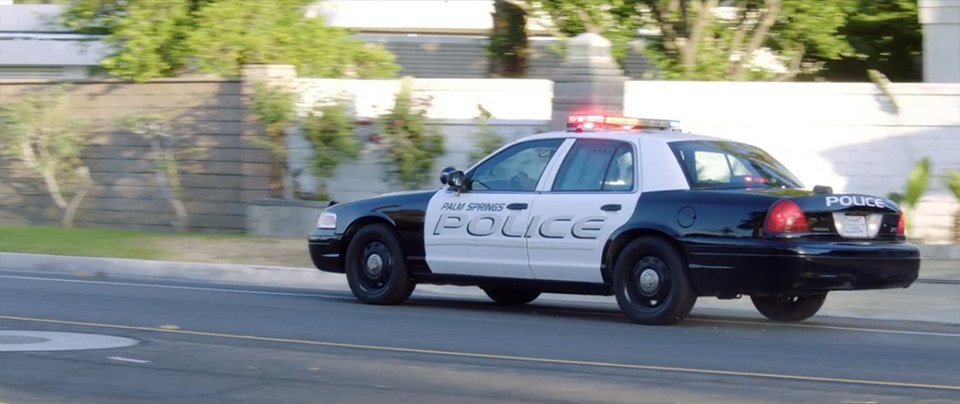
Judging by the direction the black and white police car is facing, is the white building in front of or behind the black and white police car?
in front

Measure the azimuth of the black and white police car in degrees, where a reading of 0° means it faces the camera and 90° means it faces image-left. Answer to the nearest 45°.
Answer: approximately 135°

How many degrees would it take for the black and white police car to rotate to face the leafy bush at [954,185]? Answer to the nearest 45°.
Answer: approximately 90° to its right

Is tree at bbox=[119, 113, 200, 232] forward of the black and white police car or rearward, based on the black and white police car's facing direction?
forward

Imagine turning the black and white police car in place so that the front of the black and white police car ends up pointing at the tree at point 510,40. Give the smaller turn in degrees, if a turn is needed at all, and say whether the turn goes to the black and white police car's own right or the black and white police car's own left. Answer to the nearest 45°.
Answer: approximately 45° to the black and white police car's own right

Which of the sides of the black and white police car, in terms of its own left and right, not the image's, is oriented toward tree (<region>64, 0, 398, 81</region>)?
front

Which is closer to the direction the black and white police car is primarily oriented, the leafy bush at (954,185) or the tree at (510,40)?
the tree
